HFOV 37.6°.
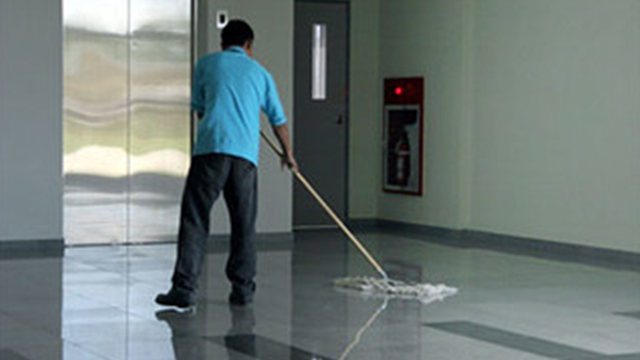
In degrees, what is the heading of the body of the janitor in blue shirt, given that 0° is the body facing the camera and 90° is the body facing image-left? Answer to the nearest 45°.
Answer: approximately 180°

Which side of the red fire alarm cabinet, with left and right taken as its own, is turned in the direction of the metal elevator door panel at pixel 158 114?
front

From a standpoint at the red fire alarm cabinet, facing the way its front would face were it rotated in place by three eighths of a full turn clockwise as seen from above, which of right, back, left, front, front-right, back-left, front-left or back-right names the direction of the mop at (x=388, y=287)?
back

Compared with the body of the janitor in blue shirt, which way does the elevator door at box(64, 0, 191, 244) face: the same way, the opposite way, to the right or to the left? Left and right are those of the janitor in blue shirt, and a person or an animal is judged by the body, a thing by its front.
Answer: the opposite way

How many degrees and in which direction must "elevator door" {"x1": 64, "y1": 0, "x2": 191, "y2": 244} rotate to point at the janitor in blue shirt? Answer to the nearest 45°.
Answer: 0° — it already faces them

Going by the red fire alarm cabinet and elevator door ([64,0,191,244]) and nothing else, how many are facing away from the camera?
0

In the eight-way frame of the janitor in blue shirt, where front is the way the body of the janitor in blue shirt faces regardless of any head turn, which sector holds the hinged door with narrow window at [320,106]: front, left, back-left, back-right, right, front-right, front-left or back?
front

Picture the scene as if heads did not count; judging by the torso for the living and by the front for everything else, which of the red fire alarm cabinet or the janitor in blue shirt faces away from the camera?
the janitor in blue shirt

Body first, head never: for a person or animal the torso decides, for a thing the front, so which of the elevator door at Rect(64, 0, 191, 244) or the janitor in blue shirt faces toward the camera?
the elevator door

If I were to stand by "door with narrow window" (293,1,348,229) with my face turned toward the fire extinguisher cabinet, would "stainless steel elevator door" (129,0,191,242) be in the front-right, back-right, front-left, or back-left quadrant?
back-right

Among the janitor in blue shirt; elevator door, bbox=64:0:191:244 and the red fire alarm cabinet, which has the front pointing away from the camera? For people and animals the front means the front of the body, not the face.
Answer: the janitor in blue shirt

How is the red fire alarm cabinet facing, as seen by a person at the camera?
facing the viewer and to the left of the viewer

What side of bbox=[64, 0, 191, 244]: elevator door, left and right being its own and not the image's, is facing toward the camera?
front

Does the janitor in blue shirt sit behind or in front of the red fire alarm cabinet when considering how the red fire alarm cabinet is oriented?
in front
